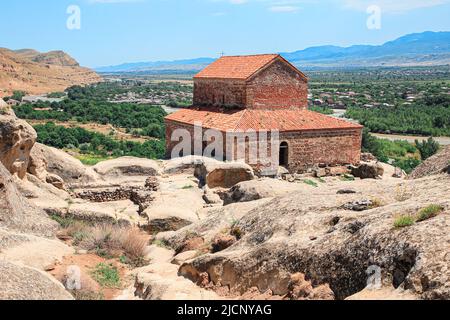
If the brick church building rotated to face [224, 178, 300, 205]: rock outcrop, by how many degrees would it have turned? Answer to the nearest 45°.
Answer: approximately 45° to its right

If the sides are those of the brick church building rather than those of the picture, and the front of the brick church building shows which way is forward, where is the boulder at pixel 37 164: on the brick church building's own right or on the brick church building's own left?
on the brick church building's own right

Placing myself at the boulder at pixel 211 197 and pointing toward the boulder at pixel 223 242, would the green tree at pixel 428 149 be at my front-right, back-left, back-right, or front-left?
back-left

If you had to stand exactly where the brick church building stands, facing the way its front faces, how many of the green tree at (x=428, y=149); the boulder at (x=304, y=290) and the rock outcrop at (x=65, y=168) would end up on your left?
1

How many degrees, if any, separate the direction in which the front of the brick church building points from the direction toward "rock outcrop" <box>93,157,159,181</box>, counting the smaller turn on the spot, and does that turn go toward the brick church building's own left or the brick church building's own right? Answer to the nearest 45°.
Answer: approximately 90° to the brick church building's own right

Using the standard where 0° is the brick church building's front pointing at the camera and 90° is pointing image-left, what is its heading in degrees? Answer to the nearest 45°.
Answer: approximately 315°

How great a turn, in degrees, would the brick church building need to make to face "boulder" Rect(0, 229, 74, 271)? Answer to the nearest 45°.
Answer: approximately 45° to its right

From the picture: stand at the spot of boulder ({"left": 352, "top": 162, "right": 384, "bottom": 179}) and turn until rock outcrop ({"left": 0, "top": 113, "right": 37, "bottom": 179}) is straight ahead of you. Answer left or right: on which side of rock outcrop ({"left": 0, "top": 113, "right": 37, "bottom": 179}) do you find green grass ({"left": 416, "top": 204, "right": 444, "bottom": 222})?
left

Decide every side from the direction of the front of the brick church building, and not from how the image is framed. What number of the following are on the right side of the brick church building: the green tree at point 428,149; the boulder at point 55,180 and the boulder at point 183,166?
2

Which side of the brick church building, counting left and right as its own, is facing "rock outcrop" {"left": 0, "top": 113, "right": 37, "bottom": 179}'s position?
right

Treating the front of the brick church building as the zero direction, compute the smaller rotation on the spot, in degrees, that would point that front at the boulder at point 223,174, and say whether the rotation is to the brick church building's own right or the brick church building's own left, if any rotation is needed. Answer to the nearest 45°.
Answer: approximately 45° to the brick church building's own right

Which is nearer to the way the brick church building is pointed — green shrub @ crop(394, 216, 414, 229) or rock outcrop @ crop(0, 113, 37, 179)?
the green shrub

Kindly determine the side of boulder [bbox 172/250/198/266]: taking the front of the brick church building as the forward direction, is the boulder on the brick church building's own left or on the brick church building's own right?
on the brick church building's own right
